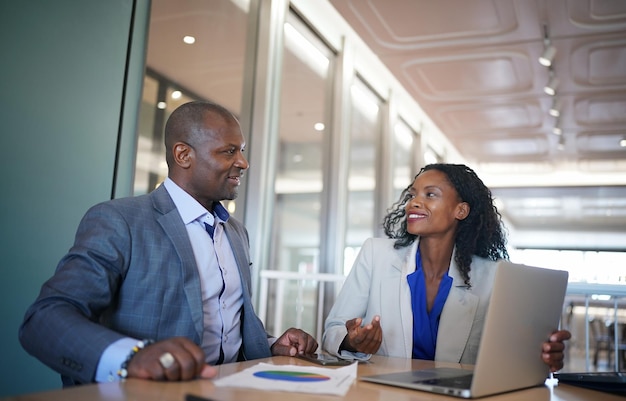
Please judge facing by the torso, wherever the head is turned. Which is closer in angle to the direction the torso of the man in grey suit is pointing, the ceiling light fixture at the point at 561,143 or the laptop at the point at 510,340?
the laptop

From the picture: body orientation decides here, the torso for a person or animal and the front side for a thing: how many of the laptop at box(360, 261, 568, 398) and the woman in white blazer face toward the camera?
1

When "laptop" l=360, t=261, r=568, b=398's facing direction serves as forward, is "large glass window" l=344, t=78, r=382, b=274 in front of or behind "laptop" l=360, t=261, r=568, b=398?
in front

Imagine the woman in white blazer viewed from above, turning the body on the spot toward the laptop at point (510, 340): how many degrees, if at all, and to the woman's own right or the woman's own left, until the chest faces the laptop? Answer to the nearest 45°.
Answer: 0° — they already face it

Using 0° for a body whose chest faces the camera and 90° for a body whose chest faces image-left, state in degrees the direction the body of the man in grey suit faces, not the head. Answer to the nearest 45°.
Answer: approximately 315°

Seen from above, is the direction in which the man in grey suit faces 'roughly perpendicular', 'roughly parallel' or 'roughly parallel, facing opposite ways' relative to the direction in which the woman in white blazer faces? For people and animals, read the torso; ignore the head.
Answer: roughly perpendicular

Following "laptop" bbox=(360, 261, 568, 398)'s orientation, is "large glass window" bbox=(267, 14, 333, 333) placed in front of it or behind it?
in front

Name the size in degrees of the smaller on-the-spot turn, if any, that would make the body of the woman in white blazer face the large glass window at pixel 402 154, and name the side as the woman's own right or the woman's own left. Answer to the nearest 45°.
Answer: approximately 180°

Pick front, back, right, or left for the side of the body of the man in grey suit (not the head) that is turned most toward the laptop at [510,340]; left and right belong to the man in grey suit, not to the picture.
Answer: front

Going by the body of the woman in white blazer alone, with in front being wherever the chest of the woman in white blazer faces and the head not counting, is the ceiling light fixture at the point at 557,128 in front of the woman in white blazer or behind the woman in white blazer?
behind

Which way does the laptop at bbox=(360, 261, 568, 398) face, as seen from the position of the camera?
facing away from the viewer and to the left of the viewer

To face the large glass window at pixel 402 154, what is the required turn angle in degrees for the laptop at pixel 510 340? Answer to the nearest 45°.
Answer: approximately 45° to its right

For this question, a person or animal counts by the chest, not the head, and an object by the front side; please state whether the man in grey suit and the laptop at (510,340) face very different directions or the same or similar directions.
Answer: very different directions

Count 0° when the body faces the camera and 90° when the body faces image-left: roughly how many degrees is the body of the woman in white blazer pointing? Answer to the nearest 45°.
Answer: approximately 0°

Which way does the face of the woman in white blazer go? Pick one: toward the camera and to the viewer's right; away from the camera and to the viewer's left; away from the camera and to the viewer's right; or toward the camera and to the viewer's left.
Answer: toward the camera and to the viewer's left
